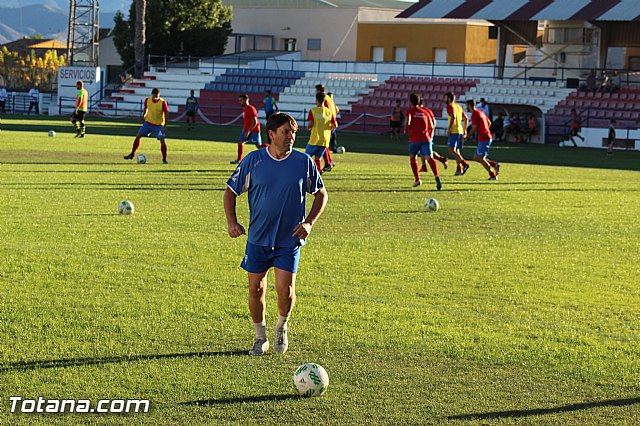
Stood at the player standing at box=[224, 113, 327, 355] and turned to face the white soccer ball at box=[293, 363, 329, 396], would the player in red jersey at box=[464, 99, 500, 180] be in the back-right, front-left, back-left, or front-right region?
back-left

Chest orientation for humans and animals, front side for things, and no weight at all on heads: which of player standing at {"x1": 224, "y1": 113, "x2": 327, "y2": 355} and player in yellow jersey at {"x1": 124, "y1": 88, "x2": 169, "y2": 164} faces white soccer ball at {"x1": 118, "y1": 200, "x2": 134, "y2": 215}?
the player in yellow jersey

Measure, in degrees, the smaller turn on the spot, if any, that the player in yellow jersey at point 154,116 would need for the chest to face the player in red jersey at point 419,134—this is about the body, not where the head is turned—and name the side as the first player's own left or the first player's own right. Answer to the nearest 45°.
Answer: approximately 45° to the first player's own left

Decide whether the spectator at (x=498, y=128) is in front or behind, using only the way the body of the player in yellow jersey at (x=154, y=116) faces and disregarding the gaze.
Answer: behind

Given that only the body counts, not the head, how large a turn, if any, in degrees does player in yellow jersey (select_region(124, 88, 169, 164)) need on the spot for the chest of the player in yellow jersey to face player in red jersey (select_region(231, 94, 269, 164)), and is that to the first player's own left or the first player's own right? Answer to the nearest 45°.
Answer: approximately 90° to the first player's own left

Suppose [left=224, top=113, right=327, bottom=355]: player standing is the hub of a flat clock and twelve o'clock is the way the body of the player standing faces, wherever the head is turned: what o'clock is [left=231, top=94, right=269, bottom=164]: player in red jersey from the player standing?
The player in red jersey is roughly at 6 o'clock from the player standing.

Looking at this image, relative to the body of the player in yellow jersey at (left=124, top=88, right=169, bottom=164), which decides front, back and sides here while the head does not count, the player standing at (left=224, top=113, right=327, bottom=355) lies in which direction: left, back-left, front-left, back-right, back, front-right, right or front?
front

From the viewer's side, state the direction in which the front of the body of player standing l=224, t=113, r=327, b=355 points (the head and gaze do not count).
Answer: toward the camera

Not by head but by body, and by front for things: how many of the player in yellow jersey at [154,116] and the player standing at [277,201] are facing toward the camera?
2

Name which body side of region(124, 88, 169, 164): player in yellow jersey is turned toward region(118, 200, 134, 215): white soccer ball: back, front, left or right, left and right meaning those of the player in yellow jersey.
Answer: front

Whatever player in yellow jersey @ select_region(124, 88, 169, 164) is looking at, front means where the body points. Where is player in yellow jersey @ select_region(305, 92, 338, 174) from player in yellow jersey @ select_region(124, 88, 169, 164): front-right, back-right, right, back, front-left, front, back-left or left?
front-left

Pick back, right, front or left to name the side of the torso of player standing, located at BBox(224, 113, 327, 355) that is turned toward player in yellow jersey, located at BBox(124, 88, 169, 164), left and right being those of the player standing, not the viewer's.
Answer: back

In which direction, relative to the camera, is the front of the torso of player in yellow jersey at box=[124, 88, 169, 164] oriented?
toward the camera

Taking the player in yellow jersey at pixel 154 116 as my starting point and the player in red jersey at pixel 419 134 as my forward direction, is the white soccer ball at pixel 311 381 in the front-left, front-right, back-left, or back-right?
front-right
